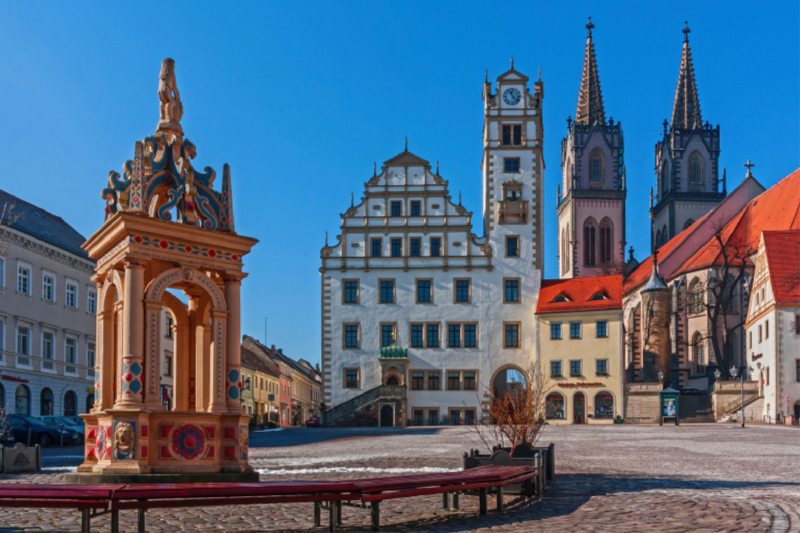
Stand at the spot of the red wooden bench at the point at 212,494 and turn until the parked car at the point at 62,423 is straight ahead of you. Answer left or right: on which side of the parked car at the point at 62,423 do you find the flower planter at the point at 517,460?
right

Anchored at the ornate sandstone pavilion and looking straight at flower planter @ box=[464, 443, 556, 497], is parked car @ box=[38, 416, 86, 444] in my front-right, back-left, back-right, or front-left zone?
back-left

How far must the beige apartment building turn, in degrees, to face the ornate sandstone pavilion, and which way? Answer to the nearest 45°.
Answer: approximately 45° to its right

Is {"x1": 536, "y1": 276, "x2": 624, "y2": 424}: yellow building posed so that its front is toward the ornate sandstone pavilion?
yes

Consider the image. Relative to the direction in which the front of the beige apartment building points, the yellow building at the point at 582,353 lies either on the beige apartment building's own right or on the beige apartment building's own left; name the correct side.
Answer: on the beige apartment building's own left

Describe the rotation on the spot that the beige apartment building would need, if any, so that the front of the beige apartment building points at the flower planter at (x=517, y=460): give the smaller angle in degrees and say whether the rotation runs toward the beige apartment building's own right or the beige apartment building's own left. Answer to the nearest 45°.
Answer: approximately 45° to the beige apartment building's own right

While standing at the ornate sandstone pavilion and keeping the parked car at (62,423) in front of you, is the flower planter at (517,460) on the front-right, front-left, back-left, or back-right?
back-right

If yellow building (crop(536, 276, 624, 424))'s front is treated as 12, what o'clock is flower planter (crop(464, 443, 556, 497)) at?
The flower planter is roughly at 12 o'clock from the yellow building.
